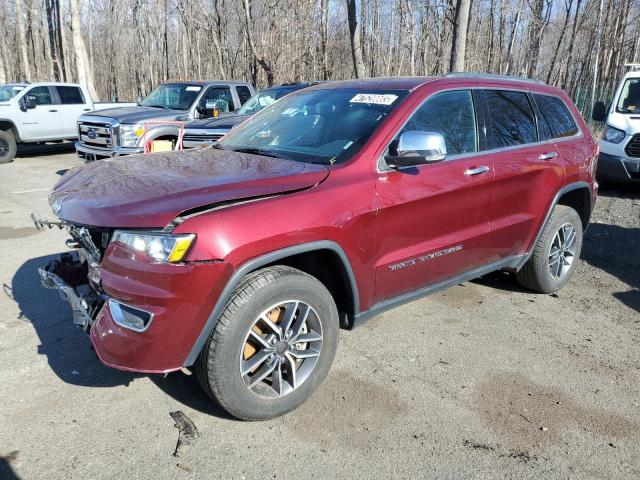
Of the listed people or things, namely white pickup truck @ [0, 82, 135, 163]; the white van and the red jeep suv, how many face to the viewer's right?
0

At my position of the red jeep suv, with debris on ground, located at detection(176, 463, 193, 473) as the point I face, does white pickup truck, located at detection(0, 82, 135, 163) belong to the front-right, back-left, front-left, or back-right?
back-right

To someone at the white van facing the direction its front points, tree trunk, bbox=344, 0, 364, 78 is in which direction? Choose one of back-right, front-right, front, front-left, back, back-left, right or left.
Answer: back-right

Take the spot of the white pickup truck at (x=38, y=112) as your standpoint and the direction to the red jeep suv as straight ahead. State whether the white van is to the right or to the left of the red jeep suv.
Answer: left

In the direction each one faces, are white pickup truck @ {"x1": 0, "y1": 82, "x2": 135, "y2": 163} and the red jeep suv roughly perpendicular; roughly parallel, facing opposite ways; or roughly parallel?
roughly parallel

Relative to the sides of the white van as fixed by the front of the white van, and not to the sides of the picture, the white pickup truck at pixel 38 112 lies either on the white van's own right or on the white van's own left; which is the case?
on the white van's own right

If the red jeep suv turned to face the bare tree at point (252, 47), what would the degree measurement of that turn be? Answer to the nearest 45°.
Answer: approximately 135° to its right

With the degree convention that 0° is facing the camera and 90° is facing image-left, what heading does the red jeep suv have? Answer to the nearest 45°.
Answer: approximately 45°

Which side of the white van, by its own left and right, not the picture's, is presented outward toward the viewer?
front

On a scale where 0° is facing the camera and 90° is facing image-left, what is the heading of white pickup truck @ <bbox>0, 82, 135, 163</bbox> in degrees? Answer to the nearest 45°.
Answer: approximately 45°

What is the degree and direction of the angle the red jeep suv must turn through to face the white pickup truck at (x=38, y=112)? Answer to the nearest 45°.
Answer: approximately 90° to its right

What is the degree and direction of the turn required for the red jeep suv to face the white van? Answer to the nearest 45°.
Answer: approximately 180°
